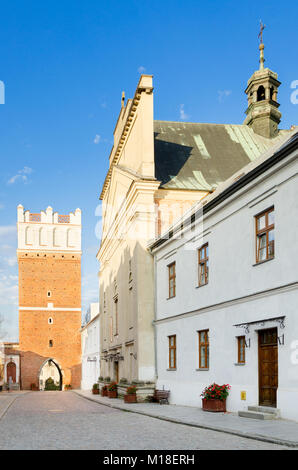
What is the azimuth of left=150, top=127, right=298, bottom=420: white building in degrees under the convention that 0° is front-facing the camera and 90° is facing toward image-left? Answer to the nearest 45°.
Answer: approximately 45°

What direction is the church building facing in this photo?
to the viewer's left
